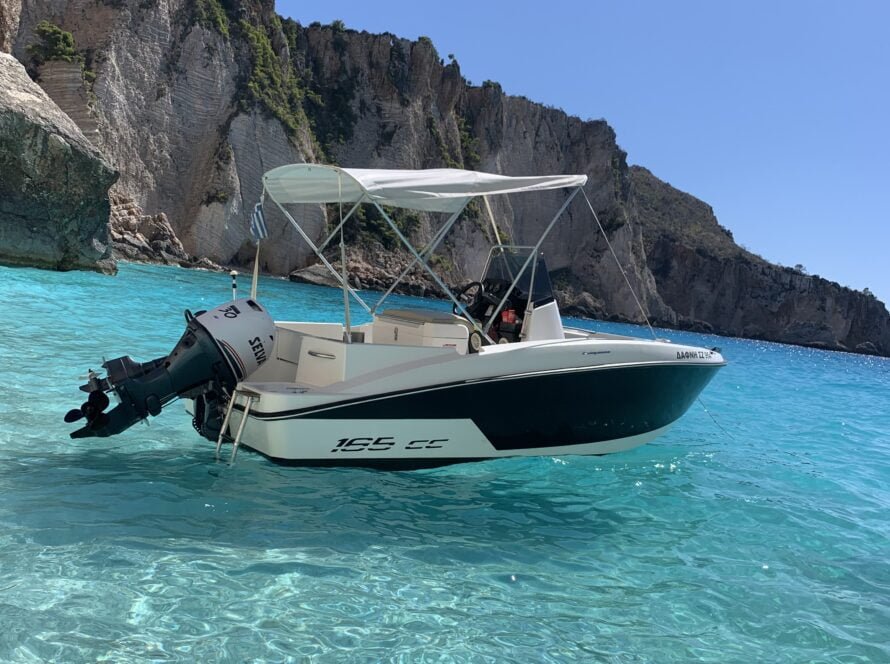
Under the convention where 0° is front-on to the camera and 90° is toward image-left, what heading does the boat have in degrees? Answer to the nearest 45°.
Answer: approximately 225°

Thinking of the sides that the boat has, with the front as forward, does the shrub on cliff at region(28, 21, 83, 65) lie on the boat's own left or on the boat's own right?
on the boat's own left
